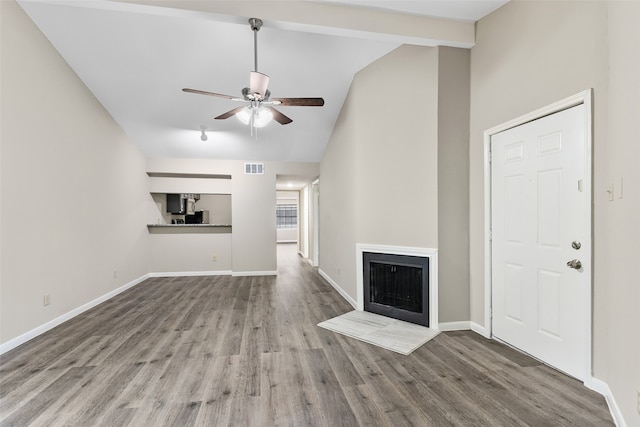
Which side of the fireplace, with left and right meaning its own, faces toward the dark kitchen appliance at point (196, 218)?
right

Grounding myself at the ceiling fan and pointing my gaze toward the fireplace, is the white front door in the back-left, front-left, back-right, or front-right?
front-right

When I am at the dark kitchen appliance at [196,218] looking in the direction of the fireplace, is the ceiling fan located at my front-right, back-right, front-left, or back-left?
front-right

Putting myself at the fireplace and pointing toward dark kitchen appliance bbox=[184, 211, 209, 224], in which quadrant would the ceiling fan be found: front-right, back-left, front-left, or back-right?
front-left

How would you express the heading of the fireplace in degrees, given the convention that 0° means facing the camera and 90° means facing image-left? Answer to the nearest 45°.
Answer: approximately 45°

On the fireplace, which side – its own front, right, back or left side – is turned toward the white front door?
left

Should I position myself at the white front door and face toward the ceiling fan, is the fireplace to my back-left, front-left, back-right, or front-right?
front-right

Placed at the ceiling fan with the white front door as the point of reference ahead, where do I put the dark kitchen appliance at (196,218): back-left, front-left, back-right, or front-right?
back-left

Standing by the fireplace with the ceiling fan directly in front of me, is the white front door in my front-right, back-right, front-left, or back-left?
back-left
